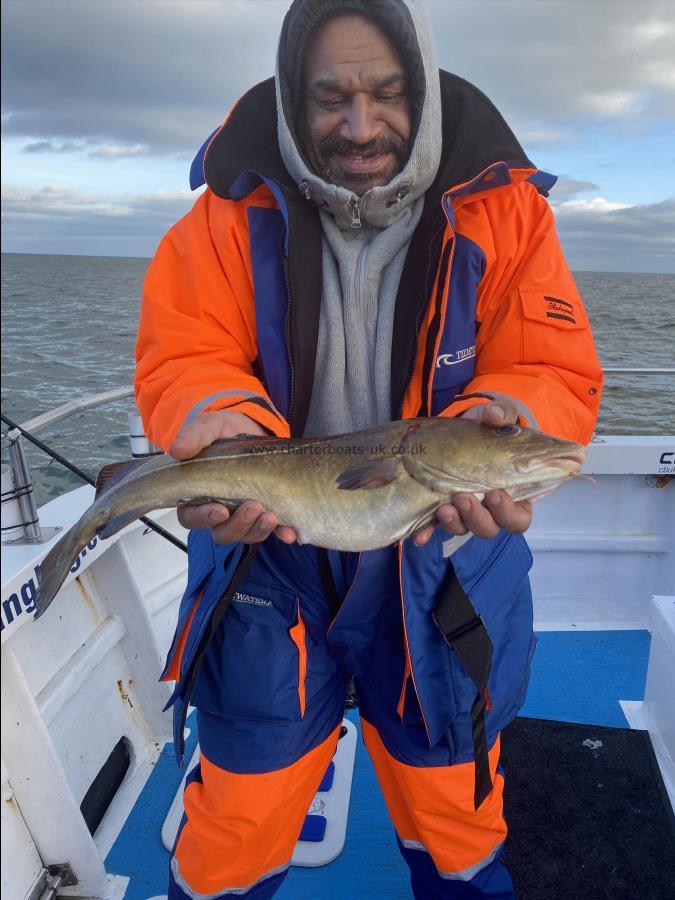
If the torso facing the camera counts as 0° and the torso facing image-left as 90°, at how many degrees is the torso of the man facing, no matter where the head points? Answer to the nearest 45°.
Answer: approximately 0°
